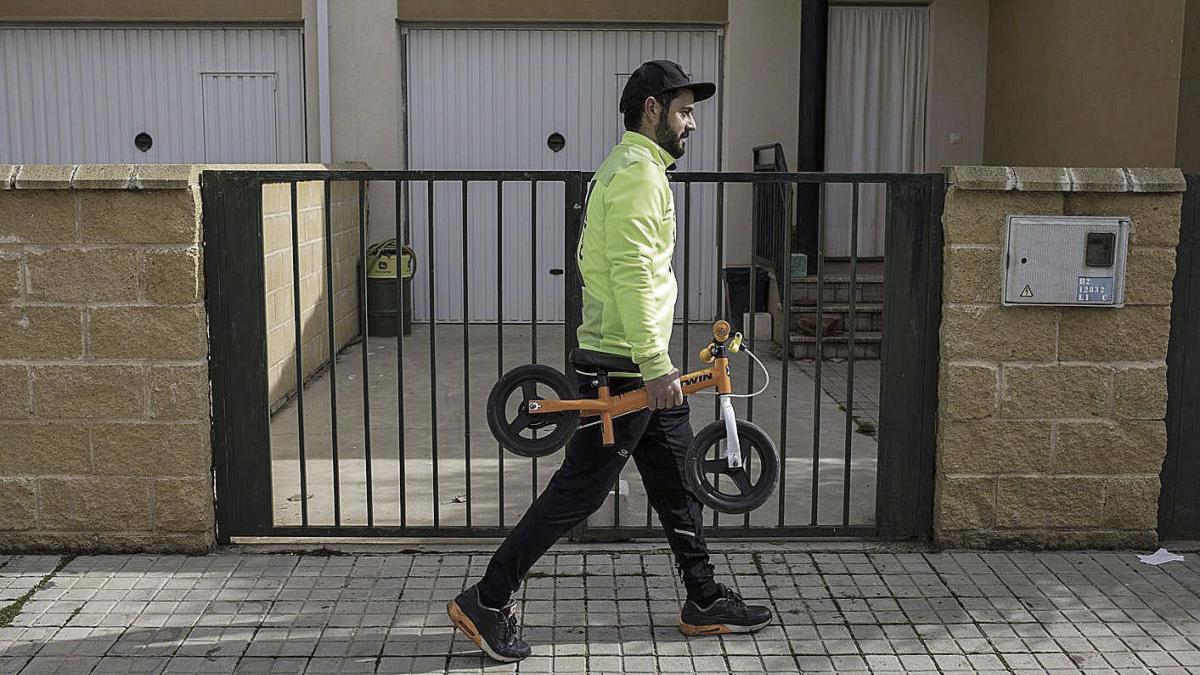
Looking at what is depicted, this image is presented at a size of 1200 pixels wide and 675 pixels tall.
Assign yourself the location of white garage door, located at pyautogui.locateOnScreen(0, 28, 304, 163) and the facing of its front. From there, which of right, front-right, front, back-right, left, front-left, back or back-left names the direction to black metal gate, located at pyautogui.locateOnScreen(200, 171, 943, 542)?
front

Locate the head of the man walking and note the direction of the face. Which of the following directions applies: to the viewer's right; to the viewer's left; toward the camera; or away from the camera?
to the viewer's right

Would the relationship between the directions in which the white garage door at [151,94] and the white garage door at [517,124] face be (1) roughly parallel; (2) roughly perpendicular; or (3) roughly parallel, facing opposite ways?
roughly parallel

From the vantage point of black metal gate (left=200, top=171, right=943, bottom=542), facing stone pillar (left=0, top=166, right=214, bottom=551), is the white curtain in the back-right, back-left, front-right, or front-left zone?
back-right

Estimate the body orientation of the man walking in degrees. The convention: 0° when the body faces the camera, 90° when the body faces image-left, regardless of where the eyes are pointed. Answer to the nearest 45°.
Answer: approximately 270°

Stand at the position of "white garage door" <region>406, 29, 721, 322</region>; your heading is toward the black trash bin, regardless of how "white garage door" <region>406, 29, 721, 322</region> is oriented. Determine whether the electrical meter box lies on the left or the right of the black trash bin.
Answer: right

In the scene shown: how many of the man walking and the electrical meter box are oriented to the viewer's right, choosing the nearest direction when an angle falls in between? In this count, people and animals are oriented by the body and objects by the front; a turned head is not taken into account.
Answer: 1

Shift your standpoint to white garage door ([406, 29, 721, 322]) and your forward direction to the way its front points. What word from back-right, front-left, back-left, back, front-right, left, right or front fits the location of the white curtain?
left

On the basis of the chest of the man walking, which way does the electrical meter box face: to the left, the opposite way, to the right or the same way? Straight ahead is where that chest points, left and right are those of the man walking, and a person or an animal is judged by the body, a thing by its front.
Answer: to the right

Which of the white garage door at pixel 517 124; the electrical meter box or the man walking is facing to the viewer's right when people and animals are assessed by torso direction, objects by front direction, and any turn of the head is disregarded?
the man walking

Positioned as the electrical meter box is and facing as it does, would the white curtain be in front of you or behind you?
behind

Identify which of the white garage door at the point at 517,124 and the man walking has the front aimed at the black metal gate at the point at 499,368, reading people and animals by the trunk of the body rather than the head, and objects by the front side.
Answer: the white garage door

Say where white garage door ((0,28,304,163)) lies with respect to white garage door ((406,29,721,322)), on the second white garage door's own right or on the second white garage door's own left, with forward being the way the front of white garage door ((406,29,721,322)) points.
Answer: on the second white garage door's own right

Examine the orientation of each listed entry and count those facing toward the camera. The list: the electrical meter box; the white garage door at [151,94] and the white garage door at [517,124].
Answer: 3

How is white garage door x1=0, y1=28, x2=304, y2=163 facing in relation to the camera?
toward the camera

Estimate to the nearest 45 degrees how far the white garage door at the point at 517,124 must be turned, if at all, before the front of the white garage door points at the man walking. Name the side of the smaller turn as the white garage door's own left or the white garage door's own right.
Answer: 0° — it already faces them

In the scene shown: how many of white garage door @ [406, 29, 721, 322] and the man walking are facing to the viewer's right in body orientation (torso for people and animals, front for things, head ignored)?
1

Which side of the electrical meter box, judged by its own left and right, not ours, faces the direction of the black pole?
back

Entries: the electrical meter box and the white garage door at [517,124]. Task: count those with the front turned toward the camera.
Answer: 2

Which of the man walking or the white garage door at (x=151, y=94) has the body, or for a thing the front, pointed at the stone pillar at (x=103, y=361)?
the white garage door

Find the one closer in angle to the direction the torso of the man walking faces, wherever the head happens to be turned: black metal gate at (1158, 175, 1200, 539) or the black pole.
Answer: the black metal gate
